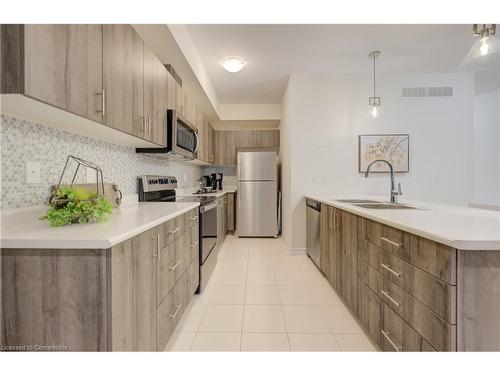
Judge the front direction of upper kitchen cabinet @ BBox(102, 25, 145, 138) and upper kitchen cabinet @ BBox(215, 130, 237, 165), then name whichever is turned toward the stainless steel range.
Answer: upper kitchen cabinet @ BBox(215, 130, 237, 165)

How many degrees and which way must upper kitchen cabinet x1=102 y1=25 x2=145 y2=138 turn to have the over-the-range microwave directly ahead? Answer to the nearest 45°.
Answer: approximately 90° to its left

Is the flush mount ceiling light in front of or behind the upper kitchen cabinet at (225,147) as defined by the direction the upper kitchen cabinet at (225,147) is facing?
in front

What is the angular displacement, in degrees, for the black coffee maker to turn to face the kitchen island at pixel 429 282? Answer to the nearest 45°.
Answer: approximately 45° to its right

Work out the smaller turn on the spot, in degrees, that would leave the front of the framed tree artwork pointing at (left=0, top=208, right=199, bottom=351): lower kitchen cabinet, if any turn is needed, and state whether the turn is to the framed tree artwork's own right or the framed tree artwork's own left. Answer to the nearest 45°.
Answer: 0° — it already faces it

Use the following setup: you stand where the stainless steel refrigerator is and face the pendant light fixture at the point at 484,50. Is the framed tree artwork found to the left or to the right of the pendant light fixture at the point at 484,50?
left

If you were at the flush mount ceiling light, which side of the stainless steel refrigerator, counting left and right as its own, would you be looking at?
front

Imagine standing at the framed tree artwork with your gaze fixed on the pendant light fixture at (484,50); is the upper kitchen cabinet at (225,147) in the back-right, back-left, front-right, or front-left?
back-right

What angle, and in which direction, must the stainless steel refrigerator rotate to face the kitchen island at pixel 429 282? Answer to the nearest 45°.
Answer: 0° — it already faces it

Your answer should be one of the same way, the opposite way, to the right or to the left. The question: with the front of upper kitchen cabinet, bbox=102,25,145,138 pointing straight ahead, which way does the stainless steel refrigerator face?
to the right

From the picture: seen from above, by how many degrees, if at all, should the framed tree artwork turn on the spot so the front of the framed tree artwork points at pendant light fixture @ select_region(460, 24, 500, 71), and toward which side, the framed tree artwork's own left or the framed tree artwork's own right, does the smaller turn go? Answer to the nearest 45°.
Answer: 0° — it already faces it

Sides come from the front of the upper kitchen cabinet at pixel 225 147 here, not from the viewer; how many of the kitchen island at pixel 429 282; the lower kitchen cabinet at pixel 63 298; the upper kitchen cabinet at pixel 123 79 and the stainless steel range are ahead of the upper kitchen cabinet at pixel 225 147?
4

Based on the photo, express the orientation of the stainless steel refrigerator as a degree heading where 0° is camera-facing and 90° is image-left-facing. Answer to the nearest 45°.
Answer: approximately 0°

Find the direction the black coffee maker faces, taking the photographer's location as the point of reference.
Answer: facing the viewer and to the right of the viewer

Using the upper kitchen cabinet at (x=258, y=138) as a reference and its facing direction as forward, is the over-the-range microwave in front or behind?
in front
